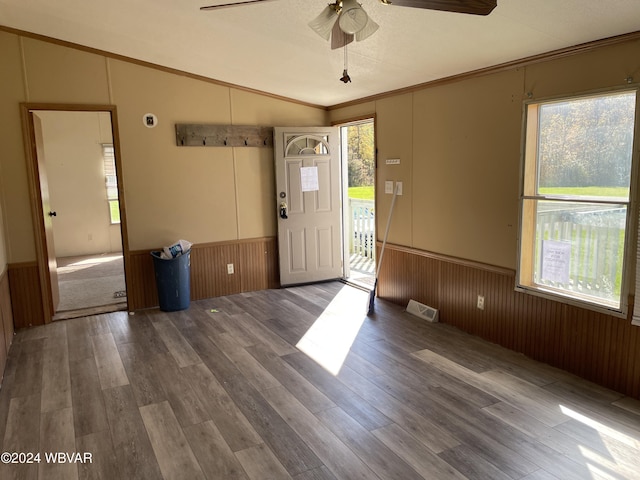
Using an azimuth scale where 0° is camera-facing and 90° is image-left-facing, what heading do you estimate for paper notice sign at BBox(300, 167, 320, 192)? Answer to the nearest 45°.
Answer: approximately 0°

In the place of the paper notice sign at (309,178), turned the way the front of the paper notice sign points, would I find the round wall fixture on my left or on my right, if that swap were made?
on my right

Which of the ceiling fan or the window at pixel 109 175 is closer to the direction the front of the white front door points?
the ceiling fan

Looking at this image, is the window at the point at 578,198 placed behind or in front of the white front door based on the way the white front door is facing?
in front

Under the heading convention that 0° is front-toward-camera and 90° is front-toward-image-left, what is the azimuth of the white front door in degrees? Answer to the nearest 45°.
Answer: approximately 0°

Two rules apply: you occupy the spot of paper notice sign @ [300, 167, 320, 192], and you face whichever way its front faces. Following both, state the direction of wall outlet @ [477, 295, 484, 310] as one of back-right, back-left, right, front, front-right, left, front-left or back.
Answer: front-left

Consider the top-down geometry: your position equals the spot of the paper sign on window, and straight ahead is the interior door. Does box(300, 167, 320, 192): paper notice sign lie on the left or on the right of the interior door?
right

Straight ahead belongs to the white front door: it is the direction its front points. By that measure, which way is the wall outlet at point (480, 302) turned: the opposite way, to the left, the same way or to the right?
to the right

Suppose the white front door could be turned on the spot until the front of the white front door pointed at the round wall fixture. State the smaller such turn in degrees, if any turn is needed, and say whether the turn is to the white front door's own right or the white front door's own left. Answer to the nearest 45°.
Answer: approximately 90° to the white front door's own right

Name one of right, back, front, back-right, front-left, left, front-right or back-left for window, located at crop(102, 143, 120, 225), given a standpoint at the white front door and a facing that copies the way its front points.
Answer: back-right

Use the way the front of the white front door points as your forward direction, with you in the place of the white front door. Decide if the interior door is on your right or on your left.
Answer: on your right
